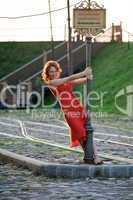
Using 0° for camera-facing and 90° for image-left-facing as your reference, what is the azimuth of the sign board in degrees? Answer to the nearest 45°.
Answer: approximately 0°

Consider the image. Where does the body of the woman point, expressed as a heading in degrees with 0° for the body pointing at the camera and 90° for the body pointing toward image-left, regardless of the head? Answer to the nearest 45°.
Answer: approximately 315°
